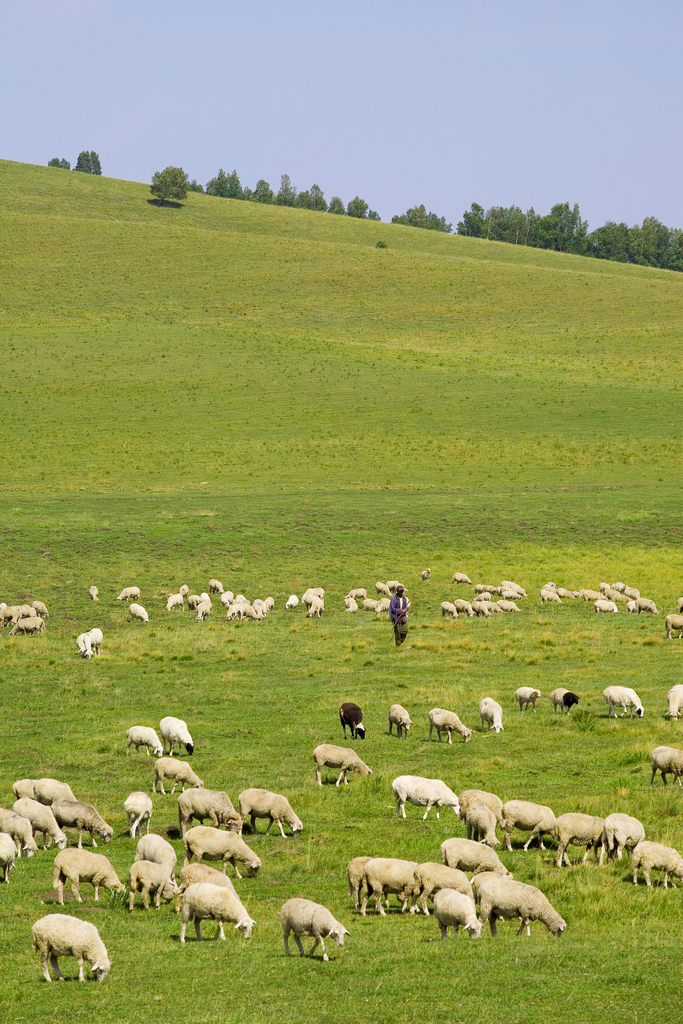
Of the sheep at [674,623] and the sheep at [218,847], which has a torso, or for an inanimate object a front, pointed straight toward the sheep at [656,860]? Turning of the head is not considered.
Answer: the sheep at [218,847]

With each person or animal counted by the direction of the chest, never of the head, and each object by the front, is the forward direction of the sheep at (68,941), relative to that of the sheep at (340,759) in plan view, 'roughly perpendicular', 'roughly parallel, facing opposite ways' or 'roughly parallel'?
roughly parallel

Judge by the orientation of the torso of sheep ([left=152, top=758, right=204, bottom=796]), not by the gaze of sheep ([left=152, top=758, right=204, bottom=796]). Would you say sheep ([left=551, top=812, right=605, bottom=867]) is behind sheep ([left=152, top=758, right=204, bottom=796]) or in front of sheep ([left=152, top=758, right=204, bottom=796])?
in front

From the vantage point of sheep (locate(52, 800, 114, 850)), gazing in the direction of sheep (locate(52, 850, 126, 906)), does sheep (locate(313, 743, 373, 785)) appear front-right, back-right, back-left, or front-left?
back-left

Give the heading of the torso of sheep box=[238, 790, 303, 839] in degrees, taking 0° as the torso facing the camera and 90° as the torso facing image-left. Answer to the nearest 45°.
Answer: approximately 270°

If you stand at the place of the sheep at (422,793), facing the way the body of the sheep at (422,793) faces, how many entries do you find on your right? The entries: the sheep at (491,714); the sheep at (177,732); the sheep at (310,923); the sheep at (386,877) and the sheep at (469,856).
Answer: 3

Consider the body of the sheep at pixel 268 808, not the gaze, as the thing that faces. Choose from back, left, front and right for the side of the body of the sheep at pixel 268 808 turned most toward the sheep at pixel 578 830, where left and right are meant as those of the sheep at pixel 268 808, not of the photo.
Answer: front

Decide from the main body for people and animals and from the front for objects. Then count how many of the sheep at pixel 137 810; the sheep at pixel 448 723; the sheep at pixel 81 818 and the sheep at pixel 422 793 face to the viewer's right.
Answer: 3

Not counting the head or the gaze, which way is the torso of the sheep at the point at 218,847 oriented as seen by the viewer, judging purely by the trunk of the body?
to the viewer's right

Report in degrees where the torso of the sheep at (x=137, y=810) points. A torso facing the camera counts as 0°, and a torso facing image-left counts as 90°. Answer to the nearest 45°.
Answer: approximately 0°

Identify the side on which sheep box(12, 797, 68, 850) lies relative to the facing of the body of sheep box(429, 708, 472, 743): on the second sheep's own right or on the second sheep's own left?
on the second sheep's own right

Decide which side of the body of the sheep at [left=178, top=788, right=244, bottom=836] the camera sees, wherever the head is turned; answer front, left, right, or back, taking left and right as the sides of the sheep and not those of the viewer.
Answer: right

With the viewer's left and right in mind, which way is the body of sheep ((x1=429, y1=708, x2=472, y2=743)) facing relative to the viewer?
facing to the right of the viewer

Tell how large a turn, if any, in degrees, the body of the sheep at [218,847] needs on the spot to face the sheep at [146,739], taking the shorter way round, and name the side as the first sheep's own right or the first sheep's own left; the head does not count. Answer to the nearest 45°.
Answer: approximately 90° to the first sheep's own left

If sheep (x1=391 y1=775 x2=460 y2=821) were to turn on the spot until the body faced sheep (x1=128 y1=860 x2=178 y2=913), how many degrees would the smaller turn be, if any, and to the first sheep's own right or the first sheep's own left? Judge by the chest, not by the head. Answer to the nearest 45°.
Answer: approximately 135° to the first sheep's own right

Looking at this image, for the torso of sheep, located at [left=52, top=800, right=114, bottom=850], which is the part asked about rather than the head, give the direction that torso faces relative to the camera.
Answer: to the viewer's right
